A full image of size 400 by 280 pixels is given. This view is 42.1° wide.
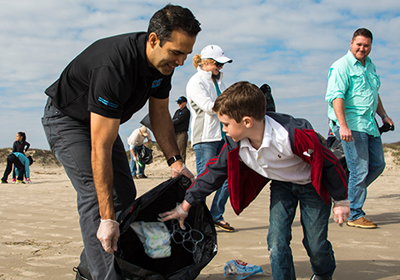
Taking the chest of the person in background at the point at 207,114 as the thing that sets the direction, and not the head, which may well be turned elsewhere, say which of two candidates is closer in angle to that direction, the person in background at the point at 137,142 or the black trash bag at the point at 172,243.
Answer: the black trash bag

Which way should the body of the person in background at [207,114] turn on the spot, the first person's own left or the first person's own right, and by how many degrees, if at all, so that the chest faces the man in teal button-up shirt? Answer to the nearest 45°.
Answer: approximately 45° to the first person's own left

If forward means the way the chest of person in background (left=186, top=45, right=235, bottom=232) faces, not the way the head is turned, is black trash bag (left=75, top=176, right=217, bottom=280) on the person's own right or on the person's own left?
on the person's own right

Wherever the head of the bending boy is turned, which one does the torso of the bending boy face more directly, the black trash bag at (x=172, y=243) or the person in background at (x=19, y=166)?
the black trash bag

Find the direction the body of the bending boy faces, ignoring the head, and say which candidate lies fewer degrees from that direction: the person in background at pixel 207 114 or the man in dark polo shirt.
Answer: the man in dark polo shirt

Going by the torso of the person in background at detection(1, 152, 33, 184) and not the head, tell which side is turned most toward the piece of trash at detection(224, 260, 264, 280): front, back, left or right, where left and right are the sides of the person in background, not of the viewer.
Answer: right

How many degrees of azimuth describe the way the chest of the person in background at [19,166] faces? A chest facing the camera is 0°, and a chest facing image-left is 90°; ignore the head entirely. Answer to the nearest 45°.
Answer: approximately 270°

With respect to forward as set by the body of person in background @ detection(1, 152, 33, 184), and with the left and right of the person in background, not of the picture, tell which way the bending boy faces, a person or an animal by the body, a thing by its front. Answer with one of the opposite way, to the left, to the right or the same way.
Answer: the opposite way

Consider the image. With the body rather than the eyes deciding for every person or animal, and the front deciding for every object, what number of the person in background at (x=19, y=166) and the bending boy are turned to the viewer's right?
1

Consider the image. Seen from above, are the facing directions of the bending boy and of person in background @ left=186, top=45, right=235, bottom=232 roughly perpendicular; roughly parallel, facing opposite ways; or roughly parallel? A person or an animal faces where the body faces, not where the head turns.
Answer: roughly perpendicular

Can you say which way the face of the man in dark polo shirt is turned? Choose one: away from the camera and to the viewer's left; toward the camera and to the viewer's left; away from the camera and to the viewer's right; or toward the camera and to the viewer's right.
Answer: toward the camera and to the viewer's right

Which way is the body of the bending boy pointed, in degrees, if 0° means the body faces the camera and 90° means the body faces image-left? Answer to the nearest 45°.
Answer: approximately 45°

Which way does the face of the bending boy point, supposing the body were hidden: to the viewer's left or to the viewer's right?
to the viewer's left

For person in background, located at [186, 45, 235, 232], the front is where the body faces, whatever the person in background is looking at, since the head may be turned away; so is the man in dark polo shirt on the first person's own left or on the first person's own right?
on the first person's own right

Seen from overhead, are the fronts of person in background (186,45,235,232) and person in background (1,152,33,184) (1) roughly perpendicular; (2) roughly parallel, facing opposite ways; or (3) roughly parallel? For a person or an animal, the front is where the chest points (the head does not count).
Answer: roughly perpendicular

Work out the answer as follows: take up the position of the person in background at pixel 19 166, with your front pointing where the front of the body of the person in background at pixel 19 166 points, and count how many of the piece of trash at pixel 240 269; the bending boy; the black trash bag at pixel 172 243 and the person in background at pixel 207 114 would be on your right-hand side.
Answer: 4

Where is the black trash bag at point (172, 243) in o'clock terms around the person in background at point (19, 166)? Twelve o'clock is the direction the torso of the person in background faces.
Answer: The black trash bag is roughly at 3 o'clock from the person in background.

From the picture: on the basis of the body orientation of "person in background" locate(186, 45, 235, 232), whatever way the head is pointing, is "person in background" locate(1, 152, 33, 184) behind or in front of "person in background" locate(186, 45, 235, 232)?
behind
